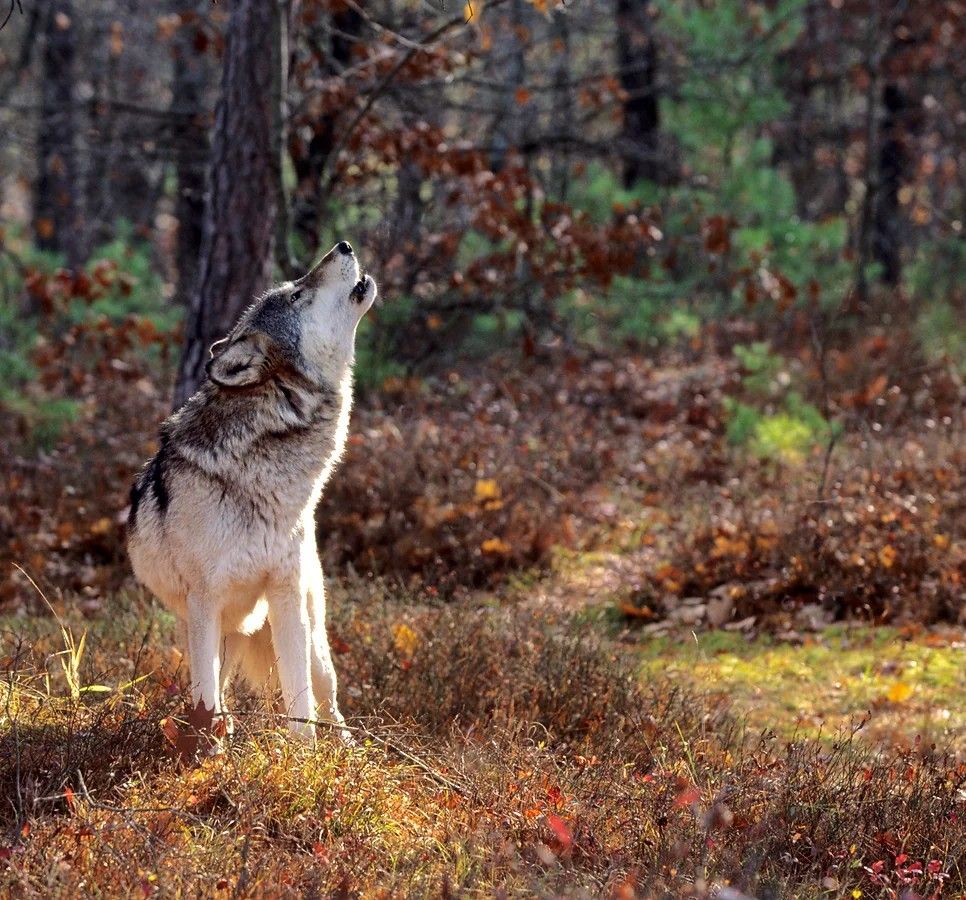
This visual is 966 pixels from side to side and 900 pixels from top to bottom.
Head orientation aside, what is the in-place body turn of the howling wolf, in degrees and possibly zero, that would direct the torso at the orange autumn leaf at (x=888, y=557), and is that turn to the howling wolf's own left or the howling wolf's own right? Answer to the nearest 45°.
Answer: approximately 90° to the howling wolf's own left

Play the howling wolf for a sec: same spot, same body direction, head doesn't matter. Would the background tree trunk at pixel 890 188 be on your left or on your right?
on your left

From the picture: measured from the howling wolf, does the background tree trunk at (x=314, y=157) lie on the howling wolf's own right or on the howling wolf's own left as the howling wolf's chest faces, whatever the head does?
on the howling wolf's own left

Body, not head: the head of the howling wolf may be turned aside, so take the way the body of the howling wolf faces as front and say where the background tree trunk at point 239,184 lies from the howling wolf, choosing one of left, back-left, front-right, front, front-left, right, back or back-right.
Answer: back-left

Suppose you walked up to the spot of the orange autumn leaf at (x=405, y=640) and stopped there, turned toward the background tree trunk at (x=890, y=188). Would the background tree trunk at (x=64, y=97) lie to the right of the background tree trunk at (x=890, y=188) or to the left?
left

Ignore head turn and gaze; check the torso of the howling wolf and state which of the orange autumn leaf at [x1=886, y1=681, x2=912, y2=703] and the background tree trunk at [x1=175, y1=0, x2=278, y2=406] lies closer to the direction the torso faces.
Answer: the orange autumn leaf

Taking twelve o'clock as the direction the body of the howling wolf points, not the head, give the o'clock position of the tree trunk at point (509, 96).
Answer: The tree trunk is roughly at 8 o'clock from the howling wolf.

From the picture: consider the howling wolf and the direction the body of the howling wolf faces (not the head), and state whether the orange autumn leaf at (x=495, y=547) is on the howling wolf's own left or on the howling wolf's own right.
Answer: on the howling wolf's own left

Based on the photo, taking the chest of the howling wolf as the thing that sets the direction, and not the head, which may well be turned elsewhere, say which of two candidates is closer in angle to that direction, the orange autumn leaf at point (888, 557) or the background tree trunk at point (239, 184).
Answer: the orange autumn leaf

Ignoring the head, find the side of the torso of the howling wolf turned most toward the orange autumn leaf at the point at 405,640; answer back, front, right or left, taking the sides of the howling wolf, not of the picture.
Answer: left
